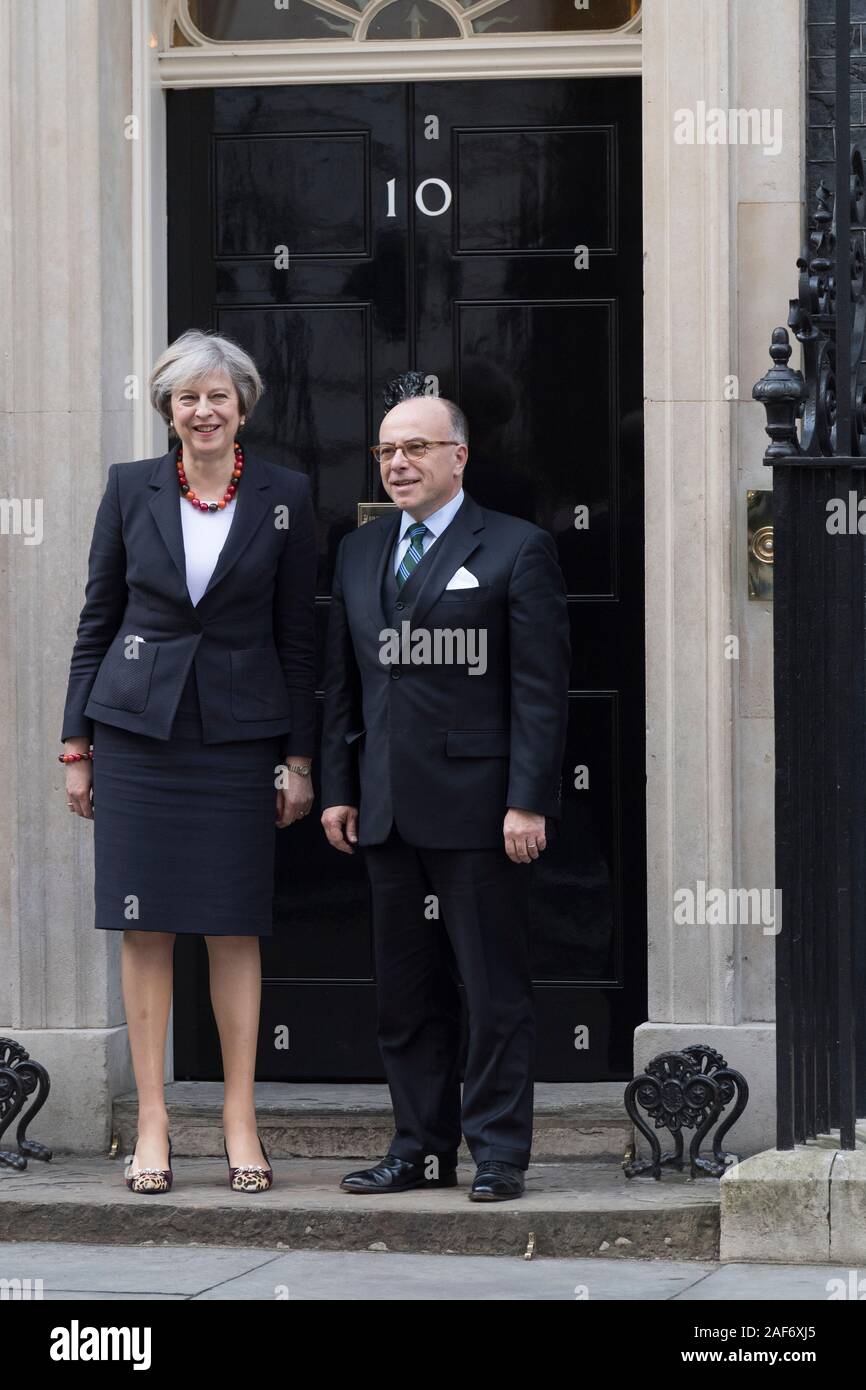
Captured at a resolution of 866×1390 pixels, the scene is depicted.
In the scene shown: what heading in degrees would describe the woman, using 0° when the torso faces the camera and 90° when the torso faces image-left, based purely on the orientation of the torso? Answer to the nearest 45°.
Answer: approximately 0°

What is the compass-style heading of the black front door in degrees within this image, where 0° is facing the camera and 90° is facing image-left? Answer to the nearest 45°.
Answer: approximately 0°

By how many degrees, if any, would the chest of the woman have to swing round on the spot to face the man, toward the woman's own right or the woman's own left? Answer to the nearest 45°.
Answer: approximately 90° to the woman's own left

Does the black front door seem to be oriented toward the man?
yes

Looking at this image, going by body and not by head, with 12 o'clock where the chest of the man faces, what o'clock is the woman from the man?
The woman is roughly at 2 o'clock from the man.

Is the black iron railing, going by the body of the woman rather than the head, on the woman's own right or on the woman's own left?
on the woman's own left

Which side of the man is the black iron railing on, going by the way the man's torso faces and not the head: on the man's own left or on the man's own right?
on the man's own left

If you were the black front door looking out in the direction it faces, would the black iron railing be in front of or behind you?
in front

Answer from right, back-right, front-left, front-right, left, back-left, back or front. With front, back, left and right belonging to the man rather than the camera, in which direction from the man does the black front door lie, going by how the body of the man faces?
back-right

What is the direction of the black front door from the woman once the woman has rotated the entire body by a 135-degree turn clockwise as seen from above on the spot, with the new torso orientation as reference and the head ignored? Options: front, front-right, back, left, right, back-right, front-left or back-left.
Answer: right
